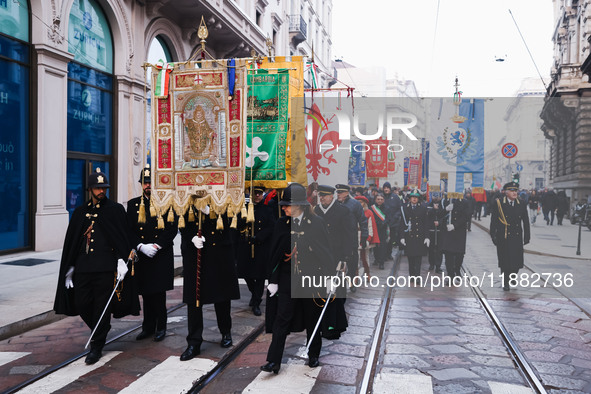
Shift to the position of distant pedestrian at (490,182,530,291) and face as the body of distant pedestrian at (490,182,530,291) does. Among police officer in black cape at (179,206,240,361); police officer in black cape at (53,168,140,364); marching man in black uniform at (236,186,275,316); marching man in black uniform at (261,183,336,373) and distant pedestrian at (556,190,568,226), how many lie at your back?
1

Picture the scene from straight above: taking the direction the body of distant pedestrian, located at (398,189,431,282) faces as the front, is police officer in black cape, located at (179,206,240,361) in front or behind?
in front

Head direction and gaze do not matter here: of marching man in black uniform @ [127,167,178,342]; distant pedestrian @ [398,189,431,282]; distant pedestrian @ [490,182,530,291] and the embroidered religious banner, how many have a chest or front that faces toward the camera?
4

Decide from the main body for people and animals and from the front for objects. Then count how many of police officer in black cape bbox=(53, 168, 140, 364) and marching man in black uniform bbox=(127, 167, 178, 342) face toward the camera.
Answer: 2

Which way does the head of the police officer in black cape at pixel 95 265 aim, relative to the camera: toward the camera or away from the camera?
toward the camera

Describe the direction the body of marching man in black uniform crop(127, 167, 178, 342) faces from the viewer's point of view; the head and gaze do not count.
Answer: toward the camera

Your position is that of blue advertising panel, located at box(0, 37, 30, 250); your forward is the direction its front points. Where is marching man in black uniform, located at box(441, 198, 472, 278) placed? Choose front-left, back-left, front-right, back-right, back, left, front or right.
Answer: front

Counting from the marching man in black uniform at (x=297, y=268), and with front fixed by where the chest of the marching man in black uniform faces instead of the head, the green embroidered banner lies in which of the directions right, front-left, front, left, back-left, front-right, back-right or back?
back-right

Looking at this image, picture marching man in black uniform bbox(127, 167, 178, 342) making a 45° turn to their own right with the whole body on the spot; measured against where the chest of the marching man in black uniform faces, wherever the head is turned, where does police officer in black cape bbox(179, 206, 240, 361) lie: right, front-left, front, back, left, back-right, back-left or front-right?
left

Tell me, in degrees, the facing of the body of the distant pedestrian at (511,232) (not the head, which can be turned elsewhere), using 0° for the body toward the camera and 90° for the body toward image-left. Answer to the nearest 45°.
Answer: approximately 0°

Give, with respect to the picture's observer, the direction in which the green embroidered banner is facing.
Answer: facing the viewer

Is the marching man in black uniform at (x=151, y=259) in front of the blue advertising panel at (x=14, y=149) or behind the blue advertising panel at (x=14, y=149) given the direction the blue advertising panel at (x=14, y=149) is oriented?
in front

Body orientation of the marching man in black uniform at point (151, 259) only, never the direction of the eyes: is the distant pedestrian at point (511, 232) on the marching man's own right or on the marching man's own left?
on the marching man's own left

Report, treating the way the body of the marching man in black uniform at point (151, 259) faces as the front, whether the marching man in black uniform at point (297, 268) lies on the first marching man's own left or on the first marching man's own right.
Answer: on the first marching man's own left

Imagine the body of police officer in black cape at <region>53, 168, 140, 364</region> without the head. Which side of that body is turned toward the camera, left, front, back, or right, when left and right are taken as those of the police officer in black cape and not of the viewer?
front
